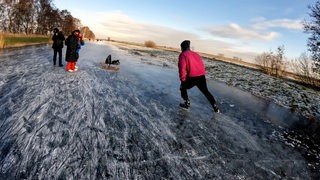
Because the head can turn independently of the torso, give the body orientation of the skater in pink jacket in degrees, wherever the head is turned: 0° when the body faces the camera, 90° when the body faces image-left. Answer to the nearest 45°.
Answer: approximately 135°

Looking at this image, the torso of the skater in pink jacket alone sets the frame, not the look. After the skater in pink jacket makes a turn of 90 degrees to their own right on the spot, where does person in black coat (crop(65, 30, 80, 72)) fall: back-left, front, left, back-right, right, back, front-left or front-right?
left
